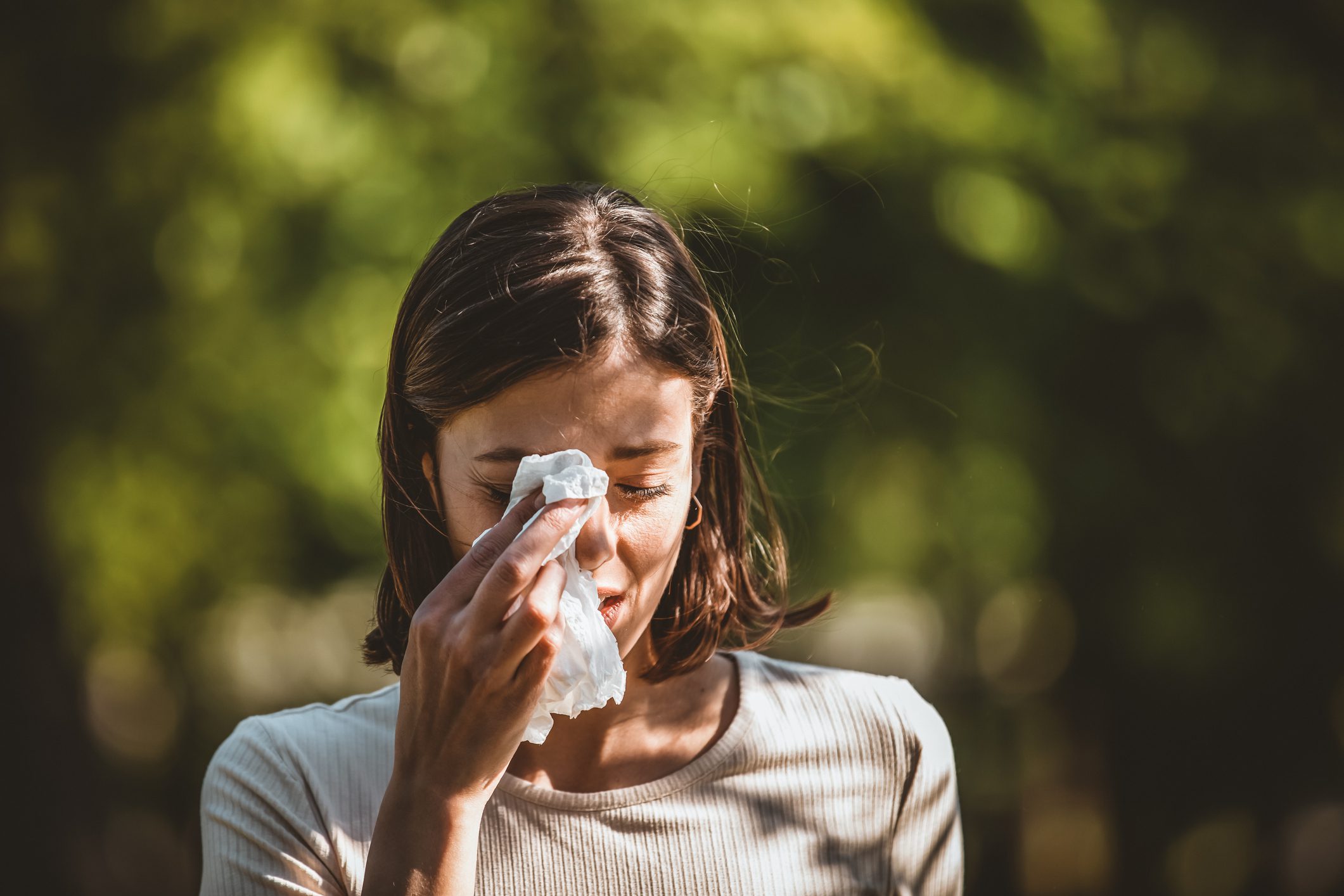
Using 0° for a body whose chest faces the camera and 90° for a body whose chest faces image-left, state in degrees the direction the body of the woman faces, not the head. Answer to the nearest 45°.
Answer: approximately 0°
